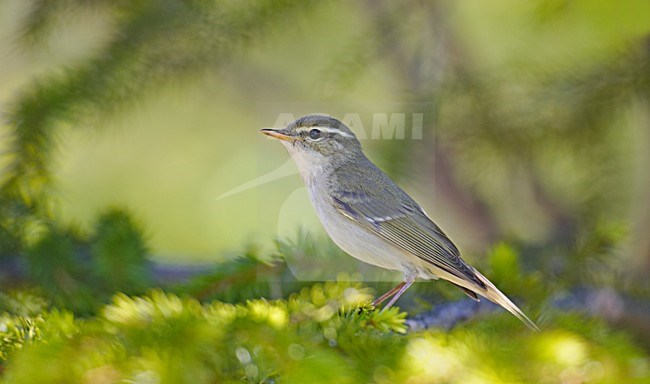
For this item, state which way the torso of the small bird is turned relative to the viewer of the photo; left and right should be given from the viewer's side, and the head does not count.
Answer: facing to the left of the viewer

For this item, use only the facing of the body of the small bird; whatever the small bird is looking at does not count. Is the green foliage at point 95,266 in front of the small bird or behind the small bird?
in front

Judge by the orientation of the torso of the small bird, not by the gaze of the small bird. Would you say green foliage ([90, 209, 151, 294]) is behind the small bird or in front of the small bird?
in front
